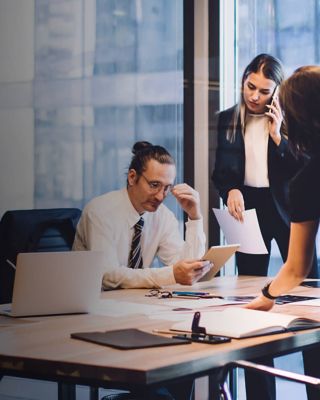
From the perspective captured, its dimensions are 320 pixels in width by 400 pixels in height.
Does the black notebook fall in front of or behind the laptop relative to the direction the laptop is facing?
behind

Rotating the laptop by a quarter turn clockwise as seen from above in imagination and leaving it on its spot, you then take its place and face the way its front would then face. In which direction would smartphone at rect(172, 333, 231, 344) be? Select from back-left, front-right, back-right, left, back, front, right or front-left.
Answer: right

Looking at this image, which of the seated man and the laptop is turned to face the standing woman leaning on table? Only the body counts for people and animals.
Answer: the seated man

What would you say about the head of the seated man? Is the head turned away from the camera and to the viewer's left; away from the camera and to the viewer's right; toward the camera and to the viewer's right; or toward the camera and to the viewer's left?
toward the camera and to the viewer's right

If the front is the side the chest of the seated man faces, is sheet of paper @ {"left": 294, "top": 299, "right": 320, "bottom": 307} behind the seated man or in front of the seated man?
in front

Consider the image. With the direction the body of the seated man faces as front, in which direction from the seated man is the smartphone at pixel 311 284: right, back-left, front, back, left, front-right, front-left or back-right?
front-left

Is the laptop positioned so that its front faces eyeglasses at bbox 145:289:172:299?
no

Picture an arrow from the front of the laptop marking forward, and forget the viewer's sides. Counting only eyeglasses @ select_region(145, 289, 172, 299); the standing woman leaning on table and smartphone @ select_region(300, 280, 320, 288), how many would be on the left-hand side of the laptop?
0

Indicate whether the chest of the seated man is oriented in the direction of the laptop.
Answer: no

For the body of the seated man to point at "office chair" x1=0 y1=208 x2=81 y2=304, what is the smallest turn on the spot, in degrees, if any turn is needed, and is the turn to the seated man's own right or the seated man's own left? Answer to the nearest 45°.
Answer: approximately 90° to the seated man's own right

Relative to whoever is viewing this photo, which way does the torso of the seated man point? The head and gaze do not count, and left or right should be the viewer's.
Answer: facing the viewer and to the right of the viewer

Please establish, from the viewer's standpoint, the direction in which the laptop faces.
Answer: facing away from the viewer and to the left of the viewer

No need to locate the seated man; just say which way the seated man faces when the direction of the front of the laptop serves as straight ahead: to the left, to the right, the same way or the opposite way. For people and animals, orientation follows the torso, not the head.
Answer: the opposite way
